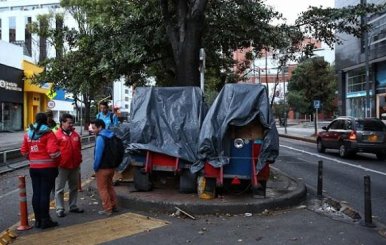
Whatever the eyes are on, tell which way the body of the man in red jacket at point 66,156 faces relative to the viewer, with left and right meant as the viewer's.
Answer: facing the viewer and to the right of the viewer
